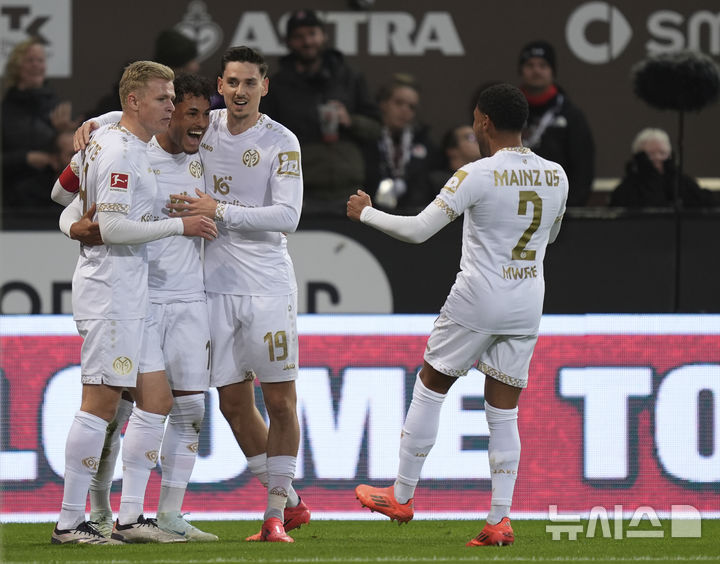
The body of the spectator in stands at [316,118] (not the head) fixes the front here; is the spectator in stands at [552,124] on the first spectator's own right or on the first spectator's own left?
on the first spectator's own left

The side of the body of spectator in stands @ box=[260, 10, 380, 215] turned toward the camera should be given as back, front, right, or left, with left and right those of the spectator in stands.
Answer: front

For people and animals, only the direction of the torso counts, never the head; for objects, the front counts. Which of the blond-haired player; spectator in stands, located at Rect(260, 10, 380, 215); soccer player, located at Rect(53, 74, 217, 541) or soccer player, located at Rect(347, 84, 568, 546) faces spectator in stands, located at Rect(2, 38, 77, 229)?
soccer player, located at Rect(347, 84, 568, 546)

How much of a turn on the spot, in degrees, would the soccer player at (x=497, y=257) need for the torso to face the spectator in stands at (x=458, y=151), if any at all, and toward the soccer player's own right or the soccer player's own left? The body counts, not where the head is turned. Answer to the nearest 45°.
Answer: approximately 45° to the soccer player's own right

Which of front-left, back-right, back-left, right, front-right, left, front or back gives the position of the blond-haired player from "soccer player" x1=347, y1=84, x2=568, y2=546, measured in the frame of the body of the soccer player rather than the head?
front-left

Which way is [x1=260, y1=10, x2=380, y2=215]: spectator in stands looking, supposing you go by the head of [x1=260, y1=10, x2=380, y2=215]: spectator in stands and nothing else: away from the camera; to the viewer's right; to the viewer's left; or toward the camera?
toward the camera

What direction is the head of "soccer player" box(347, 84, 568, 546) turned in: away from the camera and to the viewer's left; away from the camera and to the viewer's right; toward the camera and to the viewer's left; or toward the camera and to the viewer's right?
away from the camera and to the viewer's left

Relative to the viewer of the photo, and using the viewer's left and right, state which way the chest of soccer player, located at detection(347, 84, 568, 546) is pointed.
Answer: facing away from the viewer and to the left of the viewer

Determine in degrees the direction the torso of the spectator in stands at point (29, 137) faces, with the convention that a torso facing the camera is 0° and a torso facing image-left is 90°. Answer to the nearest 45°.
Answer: approximately 315°

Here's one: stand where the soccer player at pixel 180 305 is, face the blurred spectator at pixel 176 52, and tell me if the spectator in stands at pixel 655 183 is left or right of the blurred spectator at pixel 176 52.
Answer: right

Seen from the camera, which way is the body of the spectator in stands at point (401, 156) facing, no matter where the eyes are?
toward the camera
